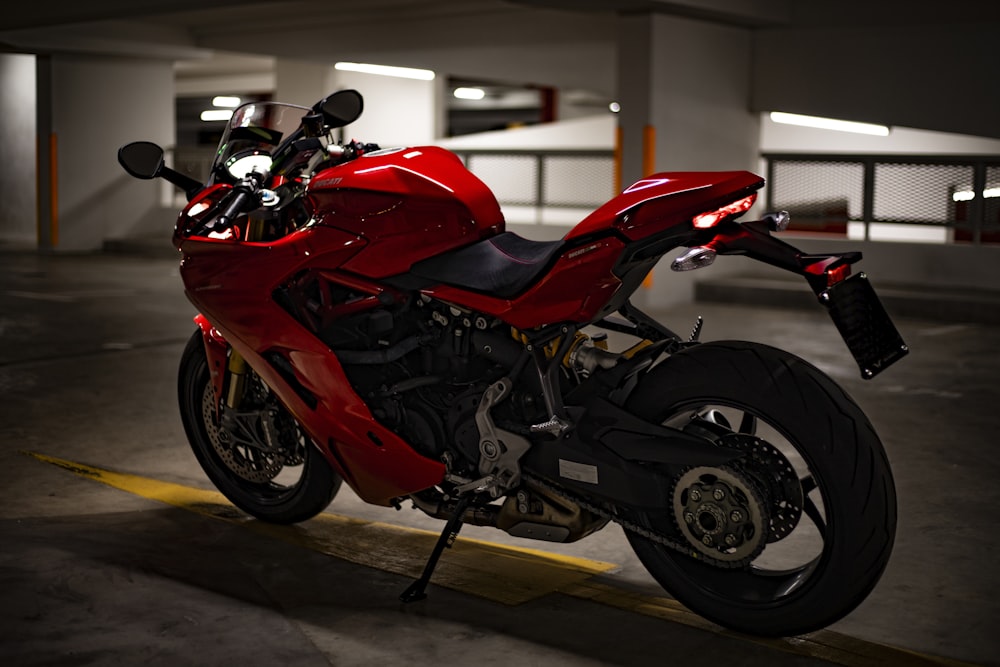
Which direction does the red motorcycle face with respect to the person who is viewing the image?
facing away from the viewer and to the left of the viewer

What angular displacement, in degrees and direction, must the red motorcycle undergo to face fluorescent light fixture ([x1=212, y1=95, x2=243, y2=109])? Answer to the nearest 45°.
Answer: approximately 45° to its right

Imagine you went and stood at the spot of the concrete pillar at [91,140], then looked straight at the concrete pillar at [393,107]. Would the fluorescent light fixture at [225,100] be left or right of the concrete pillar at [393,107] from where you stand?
left

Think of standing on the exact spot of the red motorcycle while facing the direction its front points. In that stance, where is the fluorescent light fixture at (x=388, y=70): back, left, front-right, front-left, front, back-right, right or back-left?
front-right

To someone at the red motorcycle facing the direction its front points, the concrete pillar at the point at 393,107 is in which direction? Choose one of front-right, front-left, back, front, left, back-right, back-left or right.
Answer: front-right
